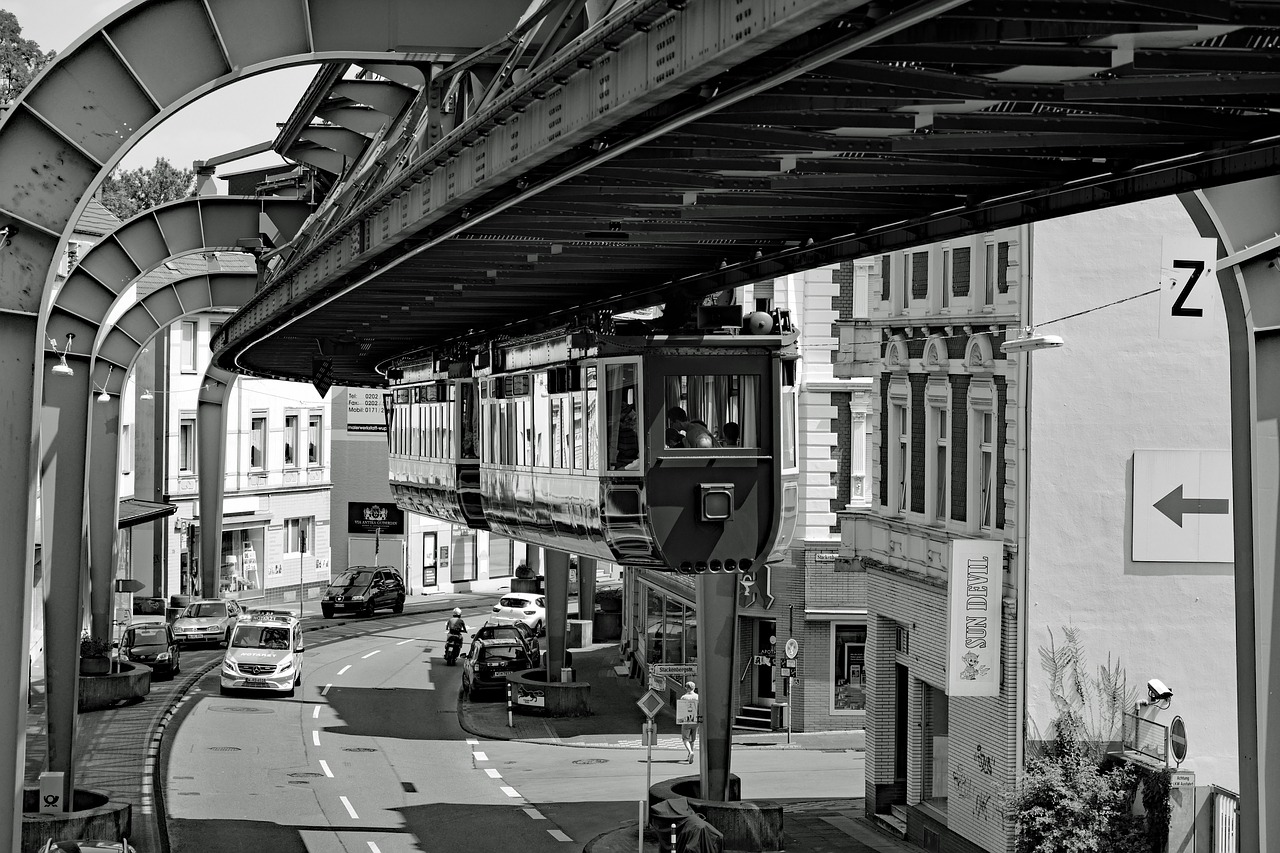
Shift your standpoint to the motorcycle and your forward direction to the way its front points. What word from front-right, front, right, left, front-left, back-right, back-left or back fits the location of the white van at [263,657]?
back-left

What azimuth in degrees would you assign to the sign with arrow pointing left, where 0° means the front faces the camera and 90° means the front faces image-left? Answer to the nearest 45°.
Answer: approximately 0°

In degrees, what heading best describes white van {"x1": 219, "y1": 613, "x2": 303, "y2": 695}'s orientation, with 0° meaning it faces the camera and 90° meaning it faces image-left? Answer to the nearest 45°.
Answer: approximately 0°

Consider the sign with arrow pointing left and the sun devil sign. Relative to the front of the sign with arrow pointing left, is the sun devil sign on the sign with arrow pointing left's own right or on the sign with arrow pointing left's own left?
on the sign with arrow pointing left's own right

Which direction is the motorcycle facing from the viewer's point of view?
away from the camera

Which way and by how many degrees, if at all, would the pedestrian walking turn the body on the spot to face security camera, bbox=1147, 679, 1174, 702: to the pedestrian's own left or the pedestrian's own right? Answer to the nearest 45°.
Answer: approximately 135° to the pedestrian's own right

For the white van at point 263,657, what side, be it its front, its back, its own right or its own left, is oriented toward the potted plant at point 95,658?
right

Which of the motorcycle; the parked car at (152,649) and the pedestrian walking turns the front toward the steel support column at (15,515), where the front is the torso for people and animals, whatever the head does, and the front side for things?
the parked car

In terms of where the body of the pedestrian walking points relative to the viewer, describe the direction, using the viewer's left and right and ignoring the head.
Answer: facing away from the viewer
